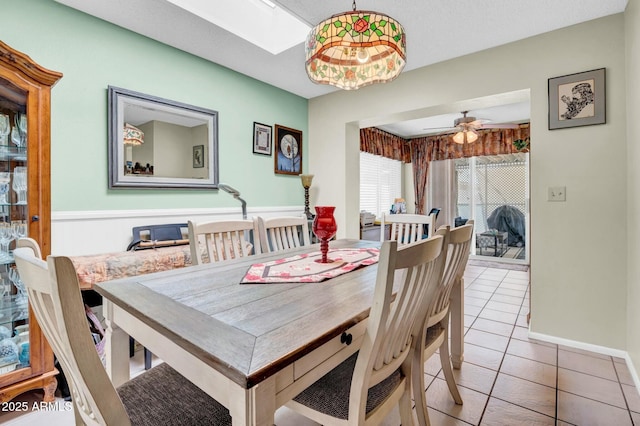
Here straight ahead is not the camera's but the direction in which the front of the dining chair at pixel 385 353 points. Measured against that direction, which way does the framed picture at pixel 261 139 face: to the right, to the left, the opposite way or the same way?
the opposite way

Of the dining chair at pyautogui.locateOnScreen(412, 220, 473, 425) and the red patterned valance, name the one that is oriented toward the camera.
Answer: the red patterned valance

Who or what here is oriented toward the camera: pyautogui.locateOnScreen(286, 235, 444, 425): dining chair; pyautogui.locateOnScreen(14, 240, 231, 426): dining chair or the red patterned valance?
the red patterned valance

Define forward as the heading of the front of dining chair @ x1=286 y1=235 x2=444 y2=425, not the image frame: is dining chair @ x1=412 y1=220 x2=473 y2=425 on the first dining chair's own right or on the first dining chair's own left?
on the first dining chair's own right

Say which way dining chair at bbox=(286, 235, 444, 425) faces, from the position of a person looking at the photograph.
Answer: facing away from the viewer and to the left of the viewer

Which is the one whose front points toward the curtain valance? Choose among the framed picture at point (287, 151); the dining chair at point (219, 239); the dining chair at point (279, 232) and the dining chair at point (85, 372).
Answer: the dining chair at point (85, 372)

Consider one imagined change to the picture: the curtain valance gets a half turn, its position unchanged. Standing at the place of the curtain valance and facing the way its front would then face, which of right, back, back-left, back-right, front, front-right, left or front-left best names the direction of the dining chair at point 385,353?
back-left

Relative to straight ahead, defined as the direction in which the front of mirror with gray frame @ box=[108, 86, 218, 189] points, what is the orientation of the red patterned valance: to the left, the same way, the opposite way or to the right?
to the right

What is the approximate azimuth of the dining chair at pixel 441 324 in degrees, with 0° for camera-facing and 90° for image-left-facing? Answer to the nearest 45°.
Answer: approximately 135°

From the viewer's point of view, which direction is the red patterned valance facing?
toward the camera

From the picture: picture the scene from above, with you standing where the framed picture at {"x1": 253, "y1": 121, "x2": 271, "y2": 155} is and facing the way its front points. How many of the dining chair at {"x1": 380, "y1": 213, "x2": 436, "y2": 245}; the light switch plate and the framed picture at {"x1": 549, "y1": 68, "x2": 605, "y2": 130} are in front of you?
3

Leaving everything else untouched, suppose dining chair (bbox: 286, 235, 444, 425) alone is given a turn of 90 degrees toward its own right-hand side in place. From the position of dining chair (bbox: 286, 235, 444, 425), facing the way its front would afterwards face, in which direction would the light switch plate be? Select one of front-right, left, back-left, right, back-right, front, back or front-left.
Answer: front

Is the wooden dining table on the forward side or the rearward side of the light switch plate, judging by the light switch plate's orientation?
on the forward side

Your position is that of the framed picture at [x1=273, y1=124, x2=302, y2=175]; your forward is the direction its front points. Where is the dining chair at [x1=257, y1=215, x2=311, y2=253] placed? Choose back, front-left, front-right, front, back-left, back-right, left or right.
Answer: front-right

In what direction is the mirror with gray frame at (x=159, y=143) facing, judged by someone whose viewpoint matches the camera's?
facing the viewer and to the right of the viewer

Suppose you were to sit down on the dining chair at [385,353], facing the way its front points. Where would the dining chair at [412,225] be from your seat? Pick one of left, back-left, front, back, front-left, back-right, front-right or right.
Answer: front-right

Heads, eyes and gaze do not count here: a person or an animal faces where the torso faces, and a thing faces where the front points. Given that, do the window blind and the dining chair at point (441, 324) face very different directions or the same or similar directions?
very different directions

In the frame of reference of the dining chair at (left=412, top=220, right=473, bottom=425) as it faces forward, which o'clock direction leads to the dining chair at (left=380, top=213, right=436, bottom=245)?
the dining chair at (left=380, top=213, right=436, bottom=245) is roughly at 1 o'clock from the dining chair at (left=412, top=220, right=473, bottom=425).

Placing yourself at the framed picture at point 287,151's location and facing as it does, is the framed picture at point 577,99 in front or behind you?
in front
